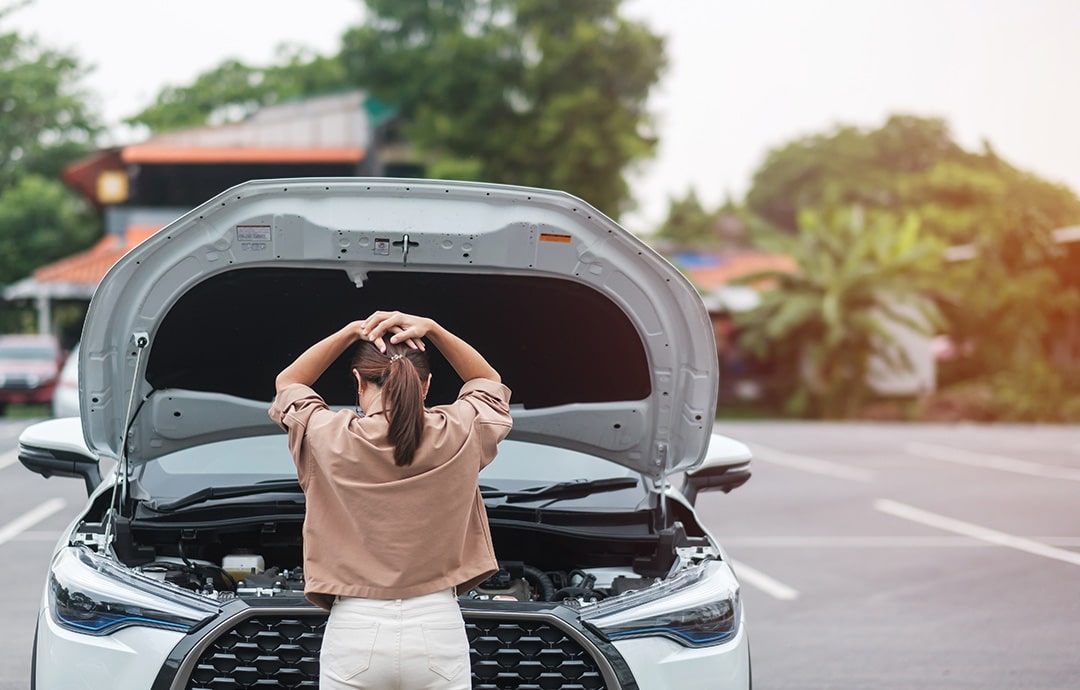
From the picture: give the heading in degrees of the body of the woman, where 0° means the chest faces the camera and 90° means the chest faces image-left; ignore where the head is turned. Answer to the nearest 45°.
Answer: approximately 180°

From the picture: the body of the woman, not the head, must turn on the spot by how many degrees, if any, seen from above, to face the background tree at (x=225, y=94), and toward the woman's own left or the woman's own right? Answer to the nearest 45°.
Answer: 0° — they already face it

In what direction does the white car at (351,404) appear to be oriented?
toward the camera

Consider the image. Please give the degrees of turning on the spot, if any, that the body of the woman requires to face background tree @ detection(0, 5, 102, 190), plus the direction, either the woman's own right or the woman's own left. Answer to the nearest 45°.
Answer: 0° — they already face it

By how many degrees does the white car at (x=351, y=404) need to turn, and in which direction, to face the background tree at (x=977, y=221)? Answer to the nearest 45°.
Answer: approximately 135° to its left

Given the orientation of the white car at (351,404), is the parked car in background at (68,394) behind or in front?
behind

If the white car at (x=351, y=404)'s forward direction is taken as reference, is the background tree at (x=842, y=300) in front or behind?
behind

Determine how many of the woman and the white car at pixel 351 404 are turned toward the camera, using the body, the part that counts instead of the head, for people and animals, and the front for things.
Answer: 1

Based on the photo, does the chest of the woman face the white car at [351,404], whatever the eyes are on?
yes

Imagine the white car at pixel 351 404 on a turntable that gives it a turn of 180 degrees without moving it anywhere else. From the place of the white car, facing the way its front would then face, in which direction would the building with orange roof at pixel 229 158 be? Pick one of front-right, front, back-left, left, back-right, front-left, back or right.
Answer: front

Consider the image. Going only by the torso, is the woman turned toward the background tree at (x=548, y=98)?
yes

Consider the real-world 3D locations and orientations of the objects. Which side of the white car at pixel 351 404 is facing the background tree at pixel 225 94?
back

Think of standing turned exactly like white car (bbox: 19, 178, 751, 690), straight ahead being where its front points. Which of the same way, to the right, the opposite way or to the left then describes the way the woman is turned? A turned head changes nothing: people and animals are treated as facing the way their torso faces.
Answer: the opposite way

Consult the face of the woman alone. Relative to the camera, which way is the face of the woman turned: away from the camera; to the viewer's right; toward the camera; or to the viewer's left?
away from the camera

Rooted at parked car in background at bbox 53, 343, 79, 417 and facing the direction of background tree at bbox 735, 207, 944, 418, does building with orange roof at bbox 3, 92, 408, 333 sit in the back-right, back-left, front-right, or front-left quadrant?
front-left

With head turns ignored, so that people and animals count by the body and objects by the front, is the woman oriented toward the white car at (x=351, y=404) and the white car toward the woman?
yes
